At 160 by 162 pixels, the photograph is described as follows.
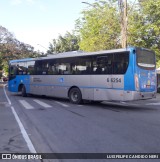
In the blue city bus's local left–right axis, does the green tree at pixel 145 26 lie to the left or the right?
on its right

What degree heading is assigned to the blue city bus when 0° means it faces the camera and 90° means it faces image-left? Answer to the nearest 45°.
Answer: approximately 135°
